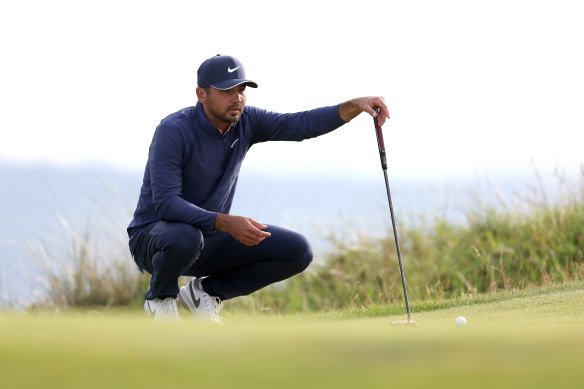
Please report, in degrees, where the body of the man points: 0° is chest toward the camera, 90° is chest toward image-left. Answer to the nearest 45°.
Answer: approximately 315°
